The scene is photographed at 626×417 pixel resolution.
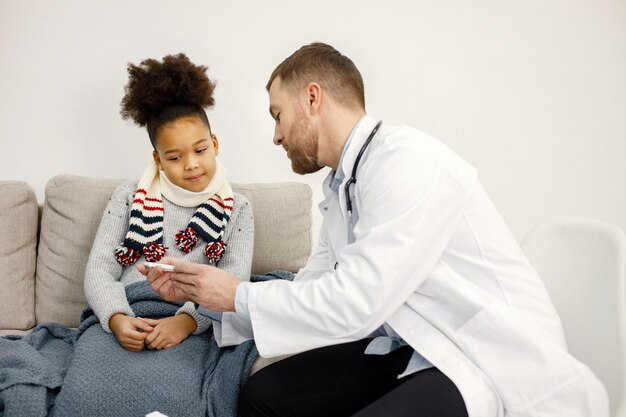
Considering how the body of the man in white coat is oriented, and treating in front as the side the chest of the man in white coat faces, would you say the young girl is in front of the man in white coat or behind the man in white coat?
in front

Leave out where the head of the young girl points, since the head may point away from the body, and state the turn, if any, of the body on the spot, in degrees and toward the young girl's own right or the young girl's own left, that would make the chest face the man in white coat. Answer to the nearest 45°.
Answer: approximately 45° to the young girl's own left

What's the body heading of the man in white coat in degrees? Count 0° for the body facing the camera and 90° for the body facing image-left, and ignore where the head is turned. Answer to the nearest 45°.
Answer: approximately 90°

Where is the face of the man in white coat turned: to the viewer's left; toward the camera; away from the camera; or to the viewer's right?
to the viewer's left

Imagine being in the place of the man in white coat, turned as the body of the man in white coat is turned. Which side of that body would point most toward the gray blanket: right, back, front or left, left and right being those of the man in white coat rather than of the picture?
front

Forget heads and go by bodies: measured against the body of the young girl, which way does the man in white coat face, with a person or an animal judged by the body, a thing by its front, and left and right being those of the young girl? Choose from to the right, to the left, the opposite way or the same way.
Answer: to the right

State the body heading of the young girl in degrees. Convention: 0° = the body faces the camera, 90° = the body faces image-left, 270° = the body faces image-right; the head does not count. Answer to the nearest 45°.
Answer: approximately 0°
